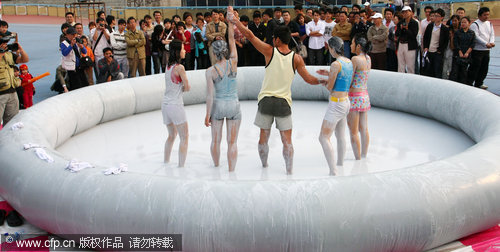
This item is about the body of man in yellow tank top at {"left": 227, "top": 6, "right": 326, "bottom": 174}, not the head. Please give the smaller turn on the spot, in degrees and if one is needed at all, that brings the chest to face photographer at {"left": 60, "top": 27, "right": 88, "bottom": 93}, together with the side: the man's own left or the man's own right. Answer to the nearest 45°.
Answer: approximately 45° to the man's own left

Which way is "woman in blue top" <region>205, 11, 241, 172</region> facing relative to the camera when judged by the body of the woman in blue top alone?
away from the camera

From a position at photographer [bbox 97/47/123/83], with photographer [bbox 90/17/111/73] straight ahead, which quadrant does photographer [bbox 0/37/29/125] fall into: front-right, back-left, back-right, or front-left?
back-left

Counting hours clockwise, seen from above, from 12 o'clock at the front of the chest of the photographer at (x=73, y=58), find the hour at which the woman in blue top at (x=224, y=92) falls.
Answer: The woman in blue top is roughly at 1 o'clock from the photographer.

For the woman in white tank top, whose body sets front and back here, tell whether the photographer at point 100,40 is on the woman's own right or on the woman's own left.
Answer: on the woman's own left

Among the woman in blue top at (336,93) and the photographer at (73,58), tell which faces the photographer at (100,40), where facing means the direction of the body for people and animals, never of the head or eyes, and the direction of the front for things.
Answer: the woman in blue top

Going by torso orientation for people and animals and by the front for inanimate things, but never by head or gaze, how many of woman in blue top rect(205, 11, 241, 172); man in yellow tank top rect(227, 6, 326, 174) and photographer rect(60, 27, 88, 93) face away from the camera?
2

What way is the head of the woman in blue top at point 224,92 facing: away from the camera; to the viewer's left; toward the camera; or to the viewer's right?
away from the camera

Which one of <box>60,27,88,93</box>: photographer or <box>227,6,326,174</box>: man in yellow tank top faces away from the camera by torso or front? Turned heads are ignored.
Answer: the man in yellow tank top

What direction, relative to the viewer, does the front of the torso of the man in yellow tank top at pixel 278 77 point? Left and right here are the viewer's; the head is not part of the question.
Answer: facing away from the viewer

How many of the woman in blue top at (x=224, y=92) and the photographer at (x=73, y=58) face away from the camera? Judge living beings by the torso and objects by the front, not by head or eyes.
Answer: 1
